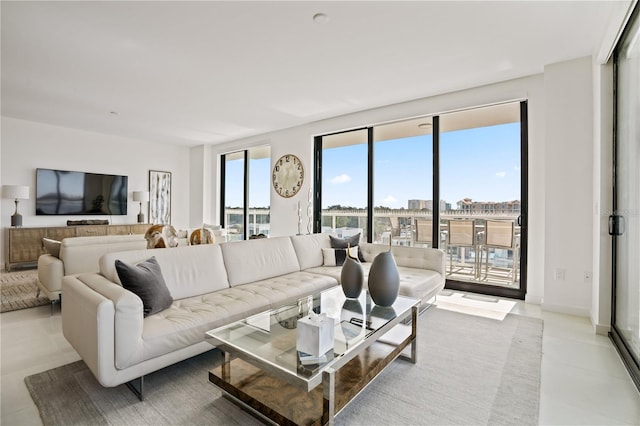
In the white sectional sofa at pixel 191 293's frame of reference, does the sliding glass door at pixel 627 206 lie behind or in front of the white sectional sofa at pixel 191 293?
in front

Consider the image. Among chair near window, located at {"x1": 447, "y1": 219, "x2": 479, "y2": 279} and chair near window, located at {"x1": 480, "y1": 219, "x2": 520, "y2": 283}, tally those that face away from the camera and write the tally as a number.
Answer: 2

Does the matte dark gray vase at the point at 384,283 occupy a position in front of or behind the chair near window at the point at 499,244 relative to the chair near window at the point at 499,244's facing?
behind

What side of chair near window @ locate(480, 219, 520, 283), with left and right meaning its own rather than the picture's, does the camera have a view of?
back

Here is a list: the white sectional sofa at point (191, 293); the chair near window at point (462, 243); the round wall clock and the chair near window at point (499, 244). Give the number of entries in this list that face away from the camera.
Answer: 2

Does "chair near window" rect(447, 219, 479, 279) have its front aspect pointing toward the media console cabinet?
no

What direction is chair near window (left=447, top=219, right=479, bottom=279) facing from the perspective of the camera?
away from the camera

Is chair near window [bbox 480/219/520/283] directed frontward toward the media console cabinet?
no

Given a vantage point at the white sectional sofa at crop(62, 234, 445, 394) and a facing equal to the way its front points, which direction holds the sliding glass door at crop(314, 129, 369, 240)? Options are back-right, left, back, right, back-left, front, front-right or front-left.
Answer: left

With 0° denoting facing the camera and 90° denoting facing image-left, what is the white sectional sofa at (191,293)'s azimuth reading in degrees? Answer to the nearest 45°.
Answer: approximately 315°

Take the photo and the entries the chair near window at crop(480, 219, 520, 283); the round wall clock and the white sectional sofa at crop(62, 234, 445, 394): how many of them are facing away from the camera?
1

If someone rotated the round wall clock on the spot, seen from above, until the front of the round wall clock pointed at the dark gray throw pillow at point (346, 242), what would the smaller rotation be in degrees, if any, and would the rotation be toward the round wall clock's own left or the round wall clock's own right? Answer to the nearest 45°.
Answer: approximately 45° to the round wall clock's own left

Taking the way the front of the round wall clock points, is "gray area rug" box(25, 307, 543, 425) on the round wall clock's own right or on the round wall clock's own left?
on the round wall clock's own left

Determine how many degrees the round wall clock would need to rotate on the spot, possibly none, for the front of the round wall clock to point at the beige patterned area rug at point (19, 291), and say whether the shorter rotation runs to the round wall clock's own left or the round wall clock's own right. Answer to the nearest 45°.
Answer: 0° — it already faces it

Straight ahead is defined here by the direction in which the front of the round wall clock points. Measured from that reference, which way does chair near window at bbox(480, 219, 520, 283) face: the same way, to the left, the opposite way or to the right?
the opposite way

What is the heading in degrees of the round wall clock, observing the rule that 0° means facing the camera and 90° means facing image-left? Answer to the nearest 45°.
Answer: approximately 45°

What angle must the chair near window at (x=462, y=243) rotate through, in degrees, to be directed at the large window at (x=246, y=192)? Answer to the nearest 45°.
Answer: approximately 90° to its left
